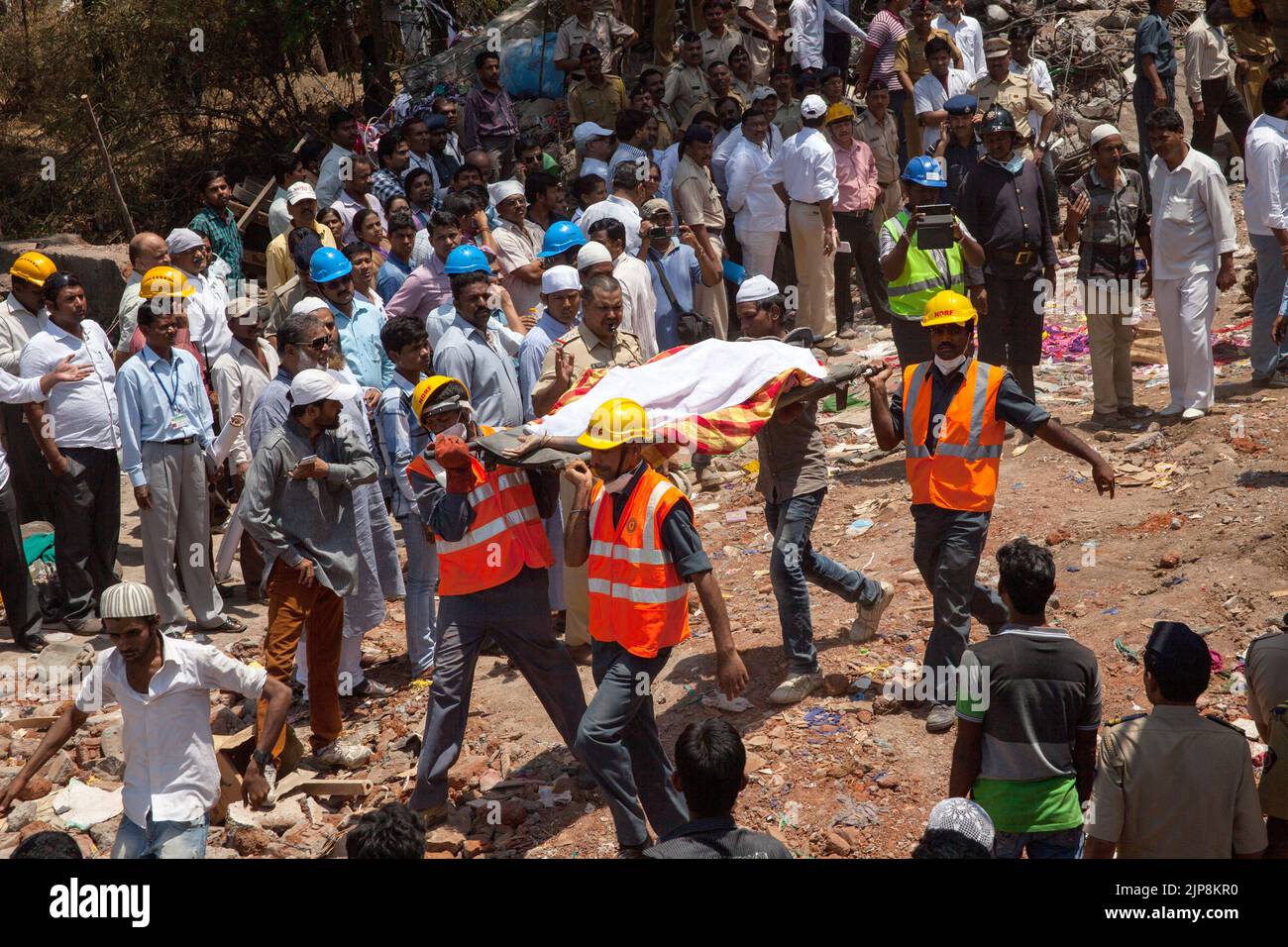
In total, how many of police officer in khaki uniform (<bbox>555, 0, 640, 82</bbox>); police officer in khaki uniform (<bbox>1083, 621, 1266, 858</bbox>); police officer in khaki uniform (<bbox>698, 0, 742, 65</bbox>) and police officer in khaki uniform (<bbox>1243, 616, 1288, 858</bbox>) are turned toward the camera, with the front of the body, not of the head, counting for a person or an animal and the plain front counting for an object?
2

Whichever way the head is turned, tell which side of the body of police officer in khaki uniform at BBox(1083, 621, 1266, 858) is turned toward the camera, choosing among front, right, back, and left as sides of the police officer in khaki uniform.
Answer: back

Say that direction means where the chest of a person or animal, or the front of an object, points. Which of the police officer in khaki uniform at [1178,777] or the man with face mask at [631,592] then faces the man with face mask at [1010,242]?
the police officer in khaki uniform

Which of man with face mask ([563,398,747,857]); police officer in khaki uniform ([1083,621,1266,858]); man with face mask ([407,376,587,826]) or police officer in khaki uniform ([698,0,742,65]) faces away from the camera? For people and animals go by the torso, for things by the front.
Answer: police officer in khaki uniform ([1083,621,1266,858])

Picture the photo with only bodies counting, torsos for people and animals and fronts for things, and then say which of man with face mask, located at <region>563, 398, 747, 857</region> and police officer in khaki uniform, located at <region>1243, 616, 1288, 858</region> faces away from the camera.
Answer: the police officer in khaki uniform

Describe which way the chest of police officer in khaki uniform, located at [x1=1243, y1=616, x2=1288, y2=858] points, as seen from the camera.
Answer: away from the camera

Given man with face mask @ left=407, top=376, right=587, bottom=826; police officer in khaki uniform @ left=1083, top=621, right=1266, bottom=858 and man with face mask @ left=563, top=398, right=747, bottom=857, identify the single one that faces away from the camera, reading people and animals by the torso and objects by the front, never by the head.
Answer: the police officer in khaki uniform

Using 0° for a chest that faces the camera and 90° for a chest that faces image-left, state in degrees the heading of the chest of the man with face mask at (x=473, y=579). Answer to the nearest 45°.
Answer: approximately 45°

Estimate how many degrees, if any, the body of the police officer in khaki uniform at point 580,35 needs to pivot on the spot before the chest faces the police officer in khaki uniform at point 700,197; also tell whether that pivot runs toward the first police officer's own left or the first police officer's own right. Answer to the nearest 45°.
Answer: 0° — they already face them

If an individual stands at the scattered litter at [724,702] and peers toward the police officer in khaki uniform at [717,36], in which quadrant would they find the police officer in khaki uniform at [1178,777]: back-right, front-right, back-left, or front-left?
back-right

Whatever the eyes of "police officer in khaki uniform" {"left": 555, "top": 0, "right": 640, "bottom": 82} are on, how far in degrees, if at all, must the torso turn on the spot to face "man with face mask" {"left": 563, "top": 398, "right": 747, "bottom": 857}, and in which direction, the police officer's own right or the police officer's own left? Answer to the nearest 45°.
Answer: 0° — they already face them
